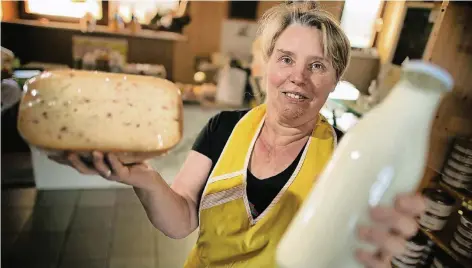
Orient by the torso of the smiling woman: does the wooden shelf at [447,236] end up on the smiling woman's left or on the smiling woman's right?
on the smiling woman's left

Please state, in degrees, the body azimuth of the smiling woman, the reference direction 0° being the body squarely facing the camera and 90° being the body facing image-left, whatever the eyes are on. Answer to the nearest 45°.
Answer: approximately 0°

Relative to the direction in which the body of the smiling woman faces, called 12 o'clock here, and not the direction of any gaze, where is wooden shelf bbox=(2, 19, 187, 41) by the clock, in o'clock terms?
The wooden shelf is roughly at 5 o'clock from the smiling woman.
